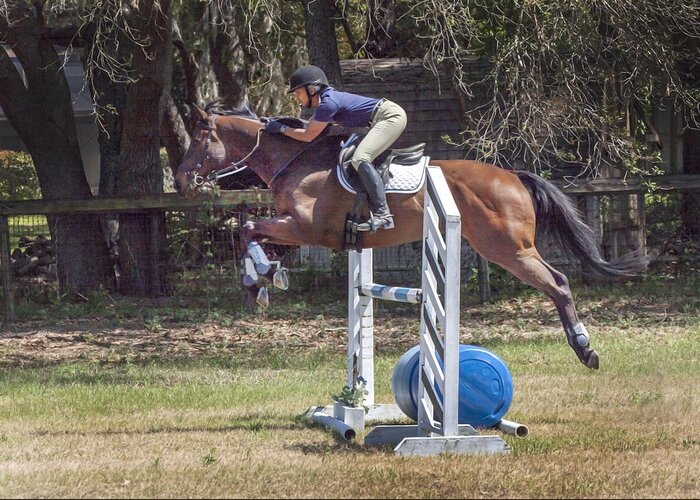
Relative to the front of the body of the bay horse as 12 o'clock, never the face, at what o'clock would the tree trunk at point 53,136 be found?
The tree trunk is roughly at 2 o'clock from the bay horse.

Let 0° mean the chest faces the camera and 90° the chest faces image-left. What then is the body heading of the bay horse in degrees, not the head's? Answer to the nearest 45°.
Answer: approximately 90°

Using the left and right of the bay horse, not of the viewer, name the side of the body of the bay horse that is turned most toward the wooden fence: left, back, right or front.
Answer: right

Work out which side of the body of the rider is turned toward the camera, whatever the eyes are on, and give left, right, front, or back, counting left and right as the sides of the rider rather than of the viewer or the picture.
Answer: left
